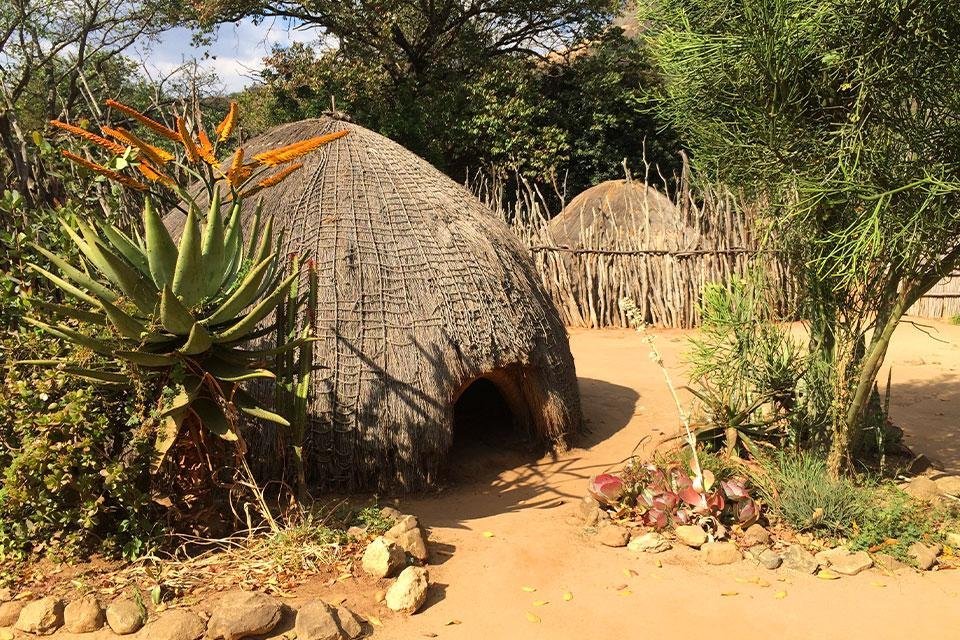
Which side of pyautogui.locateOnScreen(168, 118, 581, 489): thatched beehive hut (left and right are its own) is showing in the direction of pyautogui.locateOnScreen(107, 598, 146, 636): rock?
right

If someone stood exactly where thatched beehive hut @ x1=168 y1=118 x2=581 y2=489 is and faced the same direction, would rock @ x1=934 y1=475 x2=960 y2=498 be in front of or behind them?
in front

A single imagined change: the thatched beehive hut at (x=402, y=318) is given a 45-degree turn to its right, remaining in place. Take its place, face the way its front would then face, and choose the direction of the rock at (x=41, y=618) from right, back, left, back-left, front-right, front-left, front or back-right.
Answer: front-right

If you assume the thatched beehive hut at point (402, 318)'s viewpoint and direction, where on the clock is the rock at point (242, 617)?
The rock is roughly at 2 o'clock from the thatched beehive hut.

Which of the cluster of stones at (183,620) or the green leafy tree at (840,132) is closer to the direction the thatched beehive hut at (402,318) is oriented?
the green leafy tree

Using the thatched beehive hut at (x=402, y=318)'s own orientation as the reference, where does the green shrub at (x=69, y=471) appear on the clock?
The green shrub is roughly at 3 o'clock from the thatched beehive hut.

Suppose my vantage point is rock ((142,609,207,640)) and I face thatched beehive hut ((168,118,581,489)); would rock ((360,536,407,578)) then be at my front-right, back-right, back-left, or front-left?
front-right

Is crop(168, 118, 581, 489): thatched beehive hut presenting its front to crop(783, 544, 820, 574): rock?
yes

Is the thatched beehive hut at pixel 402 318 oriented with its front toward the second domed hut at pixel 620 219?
no

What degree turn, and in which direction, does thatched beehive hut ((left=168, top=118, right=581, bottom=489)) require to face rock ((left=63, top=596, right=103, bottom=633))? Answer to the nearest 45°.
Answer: approximately 90° to its right

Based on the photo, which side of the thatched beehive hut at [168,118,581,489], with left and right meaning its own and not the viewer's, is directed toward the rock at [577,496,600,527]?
front

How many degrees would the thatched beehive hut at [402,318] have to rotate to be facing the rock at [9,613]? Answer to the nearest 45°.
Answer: approximately 90° to its right

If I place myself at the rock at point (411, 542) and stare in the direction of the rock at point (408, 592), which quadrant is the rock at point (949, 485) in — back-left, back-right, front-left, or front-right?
back-left

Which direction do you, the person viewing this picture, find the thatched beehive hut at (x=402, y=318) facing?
facing the viewer and to the right of the viewer

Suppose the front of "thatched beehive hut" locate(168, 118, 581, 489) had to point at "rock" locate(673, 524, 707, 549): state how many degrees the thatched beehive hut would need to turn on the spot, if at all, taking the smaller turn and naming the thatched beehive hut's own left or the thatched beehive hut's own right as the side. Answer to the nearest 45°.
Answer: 0° — it already faces it

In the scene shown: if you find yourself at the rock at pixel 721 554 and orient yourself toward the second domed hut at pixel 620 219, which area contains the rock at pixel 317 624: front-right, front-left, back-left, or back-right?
back-left

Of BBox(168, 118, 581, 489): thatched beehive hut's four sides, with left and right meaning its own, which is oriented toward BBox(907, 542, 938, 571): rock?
front

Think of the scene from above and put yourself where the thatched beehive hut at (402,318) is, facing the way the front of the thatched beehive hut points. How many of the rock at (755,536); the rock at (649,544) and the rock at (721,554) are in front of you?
3

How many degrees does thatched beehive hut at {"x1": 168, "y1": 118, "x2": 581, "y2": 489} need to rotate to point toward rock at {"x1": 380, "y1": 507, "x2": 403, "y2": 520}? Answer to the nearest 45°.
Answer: approximately 45° to its right

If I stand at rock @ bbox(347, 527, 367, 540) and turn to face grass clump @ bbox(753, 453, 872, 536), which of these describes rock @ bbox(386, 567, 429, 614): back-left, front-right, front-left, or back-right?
front-right

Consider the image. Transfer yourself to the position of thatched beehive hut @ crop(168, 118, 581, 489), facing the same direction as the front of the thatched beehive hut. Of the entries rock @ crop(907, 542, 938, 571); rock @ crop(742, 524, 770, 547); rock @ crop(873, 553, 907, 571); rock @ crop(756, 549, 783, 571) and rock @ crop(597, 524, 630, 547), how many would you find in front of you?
5

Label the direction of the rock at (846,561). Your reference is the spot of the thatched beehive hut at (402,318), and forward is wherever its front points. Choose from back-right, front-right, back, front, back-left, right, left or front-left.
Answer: front
